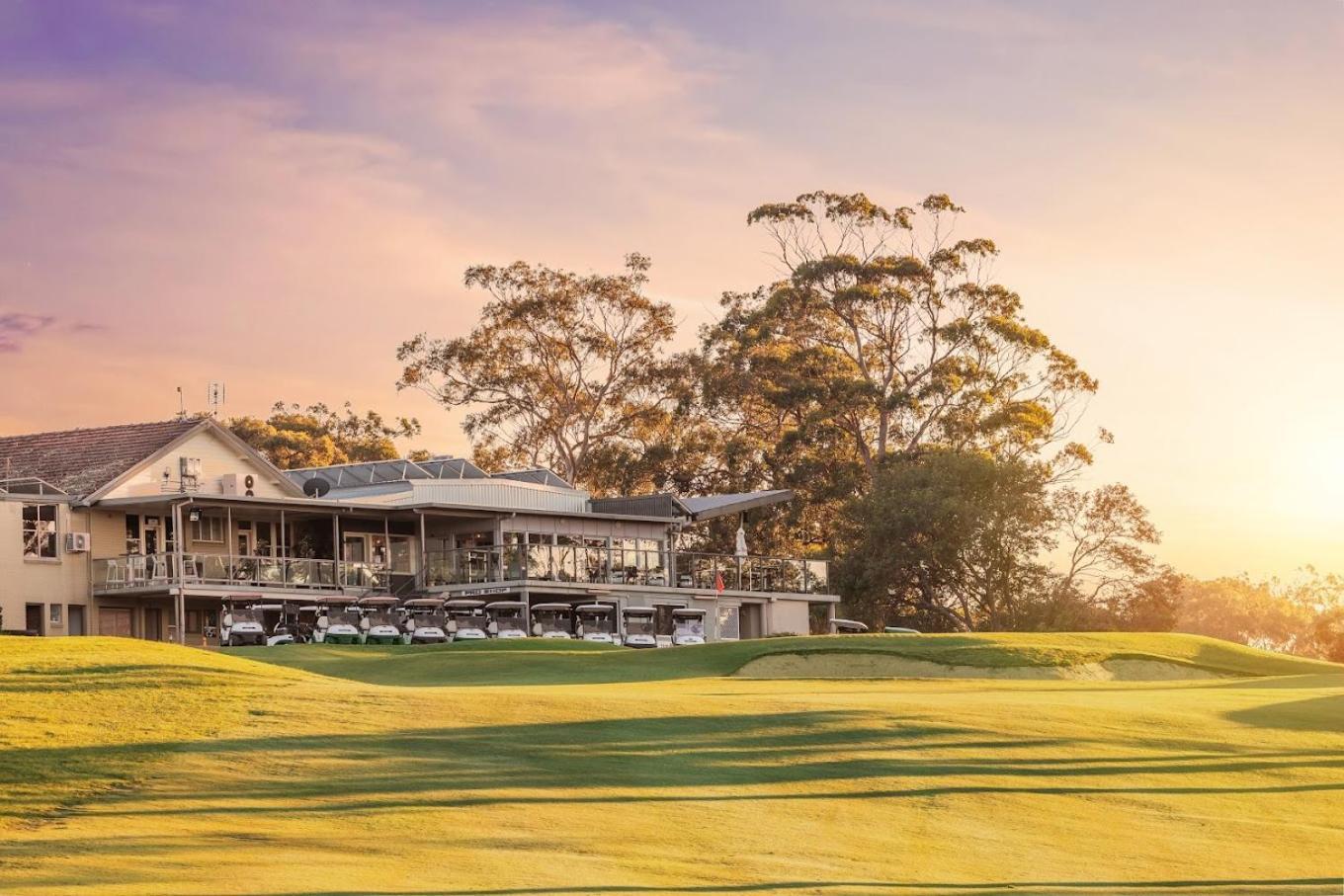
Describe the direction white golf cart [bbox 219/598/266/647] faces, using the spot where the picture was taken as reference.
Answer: facing the viewer and to the right of the viewer

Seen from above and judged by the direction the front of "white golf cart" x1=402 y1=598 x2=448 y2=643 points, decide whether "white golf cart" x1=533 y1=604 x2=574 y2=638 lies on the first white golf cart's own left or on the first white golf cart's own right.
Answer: on the first white golf cart's own left

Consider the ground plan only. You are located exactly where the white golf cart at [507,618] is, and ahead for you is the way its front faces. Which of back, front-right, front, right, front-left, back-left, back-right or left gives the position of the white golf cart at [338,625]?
right

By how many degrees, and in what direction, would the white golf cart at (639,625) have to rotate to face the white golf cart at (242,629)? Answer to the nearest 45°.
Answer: approximately 45° to its right

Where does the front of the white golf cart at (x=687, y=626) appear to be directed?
toward the camera

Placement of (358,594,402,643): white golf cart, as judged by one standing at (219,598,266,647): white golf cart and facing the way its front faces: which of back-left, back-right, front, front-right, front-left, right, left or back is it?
left

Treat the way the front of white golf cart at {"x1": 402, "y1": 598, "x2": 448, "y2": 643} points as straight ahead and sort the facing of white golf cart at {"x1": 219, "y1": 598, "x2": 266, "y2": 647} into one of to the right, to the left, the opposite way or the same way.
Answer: the same way

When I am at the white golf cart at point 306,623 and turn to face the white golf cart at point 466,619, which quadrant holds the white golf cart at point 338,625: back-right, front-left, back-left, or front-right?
front-right

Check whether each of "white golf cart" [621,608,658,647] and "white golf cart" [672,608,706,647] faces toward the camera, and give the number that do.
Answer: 2

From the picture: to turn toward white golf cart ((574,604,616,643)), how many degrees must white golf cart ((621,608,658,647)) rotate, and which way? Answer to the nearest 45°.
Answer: approximately 90° to its right

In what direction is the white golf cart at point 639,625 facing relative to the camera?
toward the camera

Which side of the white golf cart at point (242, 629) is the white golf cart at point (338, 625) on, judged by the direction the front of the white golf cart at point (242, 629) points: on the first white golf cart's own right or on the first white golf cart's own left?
on the first white golf cart's own left

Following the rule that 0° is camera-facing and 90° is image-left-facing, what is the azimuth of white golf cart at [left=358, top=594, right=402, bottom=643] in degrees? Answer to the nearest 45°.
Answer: approximately 315°
